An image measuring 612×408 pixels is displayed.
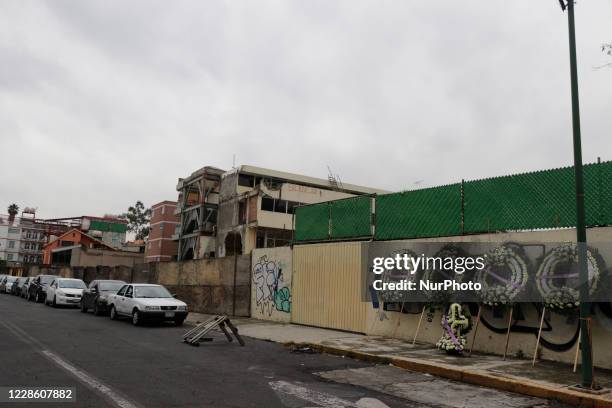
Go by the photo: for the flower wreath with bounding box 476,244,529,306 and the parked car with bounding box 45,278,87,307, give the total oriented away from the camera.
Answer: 0

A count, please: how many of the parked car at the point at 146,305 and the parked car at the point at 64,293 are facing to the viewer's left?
0

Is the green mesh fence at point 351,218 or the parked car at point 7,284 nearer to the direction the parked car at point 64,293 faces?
the green mesh fence

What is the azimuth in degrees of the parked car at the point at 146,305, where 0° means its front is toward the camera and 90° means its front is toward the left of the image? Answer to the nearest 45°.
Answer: approximately 315°

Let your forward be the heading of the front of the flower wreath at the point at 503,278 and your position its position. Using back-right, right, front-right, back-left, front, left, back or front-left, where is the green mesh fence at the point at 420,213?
right

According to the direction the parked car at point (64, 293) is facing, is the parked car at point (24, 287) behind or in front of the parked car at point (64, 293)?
behind

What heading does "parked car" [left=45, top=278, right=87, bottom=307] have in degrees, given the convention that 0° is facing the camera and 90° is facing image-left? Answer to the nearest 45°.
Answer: approximately 315°

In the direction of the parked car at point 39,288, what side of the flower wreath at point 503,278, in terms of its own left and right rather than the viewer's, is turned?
right

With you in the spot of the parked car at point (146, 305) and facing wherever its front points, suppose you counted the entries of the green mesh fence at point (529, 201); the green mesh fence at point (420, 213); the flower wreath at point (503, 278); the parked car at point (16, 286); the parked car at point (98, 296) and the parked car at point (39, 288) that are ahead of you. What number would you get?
3

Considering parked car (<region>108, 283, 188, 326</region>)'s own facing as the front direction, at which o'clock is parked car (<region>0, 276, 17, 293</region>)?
parked car (<region>0, 276, 17, 293</region>) is roughly at 7 o'clock from parked car (<region>108, 283, 188, 326</region>).
